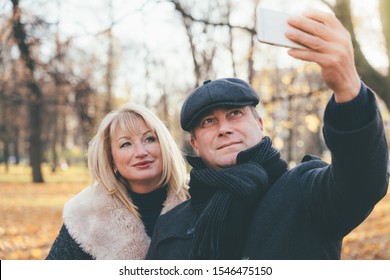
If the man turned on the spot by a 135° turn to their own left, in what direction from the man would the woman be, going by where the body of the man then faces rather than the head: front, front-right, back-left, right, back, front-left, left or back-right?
left

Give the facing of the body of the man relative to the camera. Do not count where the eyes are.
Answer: toward the camera

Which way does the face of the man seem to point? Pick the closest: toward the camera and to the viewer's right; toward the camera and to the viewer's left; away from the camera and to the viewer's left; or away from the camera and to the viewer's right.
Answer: toward the camera and to the viewer's right

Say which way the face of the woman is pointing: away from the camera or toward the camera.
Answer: toward the camera

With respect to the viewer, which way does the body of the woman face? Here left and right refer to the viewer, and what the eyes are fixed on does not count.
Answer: facing the viewer and to the right of the viewer
